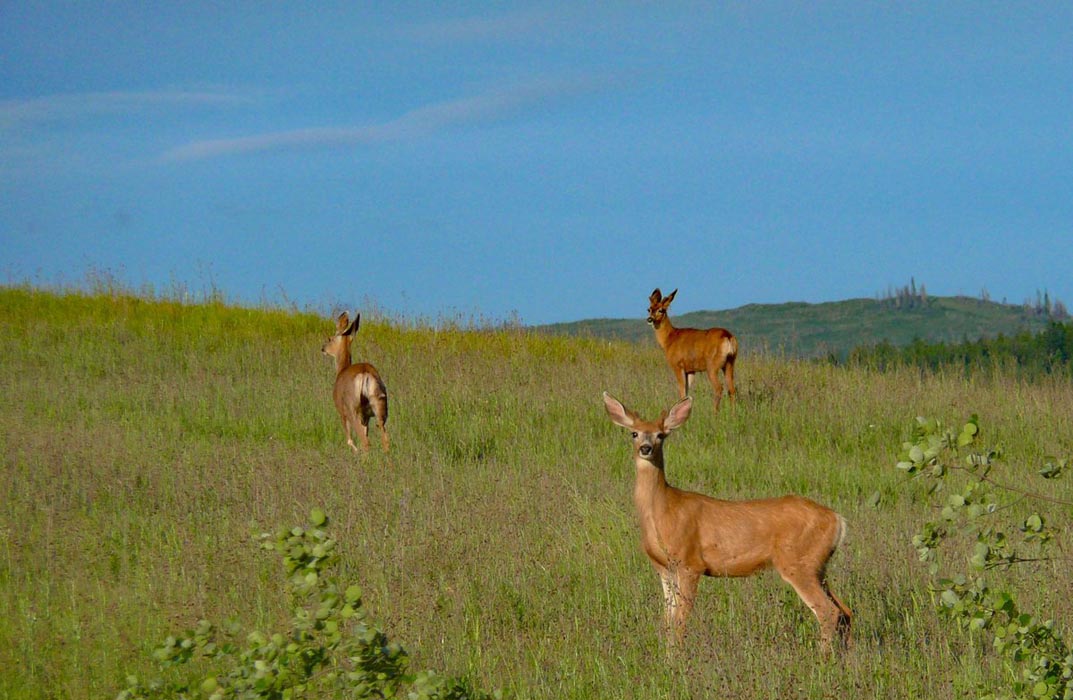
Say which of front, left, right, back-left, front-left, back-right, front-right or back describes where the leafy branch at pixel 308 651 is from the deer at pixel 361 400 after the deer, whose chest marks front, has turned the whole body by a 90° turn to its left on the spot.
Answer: front-left

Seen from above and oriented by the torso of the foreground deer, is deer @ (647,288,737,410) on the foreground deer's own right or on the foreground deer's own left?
on the foreground deer's own right

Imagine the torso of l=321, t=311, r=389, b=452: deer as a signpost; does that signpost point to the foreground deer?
no

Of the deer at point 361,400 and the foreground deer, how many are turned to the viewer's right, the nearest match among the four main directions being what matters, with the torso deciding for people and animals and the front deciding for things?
0

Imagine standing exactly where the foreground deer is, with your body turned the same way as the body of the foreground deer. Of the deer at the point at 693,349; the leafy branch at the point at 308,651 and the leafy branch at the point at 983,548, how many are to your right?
1

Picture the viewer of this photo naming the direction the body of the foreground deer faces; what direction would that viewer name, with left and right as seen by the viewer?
facing to the left of the viewer

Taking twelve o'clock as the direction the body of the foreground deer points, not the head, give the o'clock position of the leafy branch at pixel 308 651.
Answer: The leafy branch is roughly at 10 o'clock from the foreground deer.

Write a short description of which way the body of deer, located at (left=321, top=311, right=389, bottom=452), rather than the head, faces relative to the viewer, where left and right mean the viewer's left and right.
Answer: facing away from the viewer and to the left of the viewer

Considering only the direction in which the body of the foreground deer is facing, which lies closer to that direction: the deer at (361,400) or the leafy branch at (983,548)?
the deer
